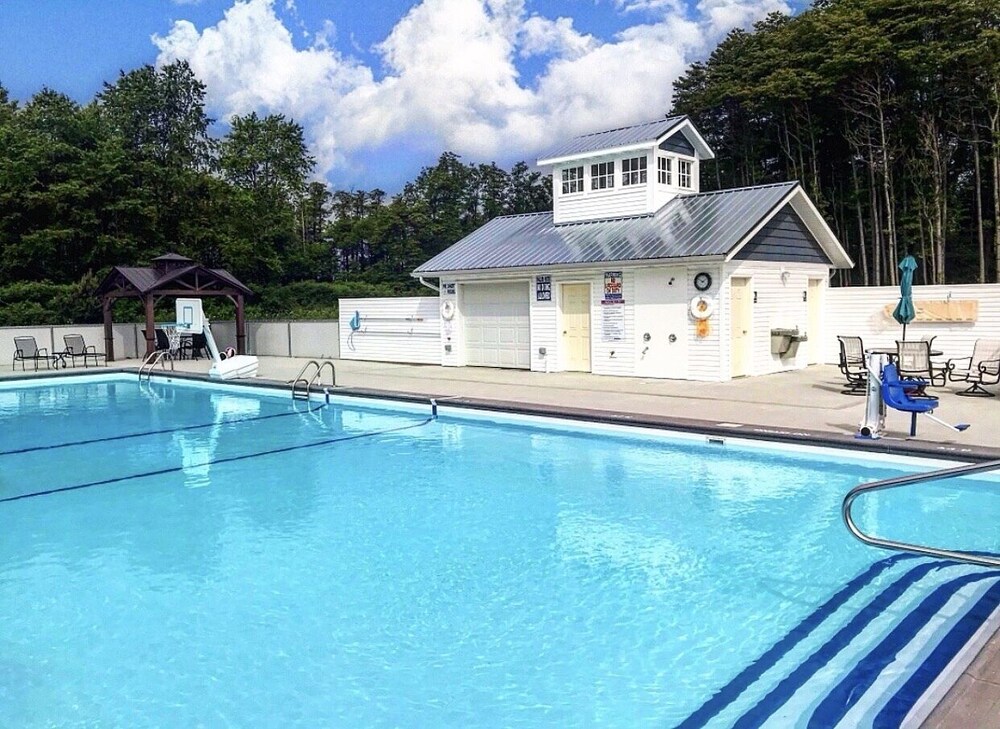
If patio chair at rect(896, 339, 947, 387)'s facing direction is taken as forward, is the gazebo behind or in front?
behind

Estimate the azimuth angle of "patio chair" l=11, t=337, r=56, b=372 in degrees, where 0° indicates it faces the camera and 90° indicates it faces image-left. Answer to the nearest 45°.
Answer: approximately 315°
